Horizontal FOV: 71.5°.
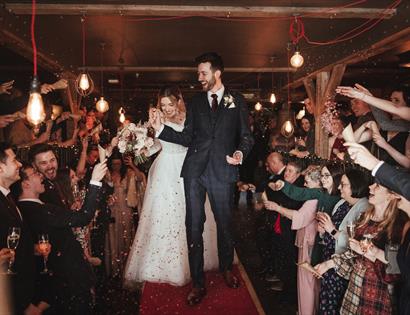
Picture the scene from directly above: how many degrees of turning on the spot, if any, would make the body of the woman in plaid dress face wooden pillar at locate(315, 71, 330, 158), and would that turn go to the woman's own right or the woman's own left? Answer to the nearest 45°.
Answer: approximately 135° to the woman's own right

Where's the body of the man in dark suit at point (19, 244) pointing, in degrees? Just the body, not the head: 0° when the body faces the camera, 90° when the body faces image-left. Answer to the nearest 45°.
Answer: approximately 270°

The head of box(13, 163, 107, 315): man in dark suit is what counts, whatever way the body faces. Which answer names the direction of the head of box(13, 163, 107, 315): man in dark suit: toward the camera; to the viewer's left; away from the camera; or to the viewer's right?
to the viewer's right

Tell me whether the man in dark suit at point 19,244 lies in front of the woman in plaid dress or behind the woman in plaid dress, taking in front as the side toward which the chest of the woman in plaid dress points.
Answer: in front

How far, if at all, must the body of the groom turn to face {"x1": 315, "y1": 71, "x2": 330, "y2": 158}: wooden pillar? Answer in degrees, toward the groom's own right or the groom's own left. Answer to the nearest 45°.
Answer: approximately 135° to the groom's own left

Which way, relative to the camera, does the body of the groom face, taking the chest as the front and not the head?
toward the camera

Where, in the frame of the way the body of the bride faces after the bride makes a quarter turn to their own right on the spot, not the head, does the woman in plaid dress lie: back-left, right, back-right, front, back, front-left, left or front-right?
back-left

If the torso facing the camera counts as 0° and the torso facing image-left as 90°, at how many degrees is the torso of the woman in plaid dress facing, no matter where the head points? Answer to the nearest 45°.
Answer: approximately 45°

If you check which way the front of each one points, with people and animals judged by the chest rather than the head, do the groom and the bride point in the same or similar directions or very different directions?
same or similar directions

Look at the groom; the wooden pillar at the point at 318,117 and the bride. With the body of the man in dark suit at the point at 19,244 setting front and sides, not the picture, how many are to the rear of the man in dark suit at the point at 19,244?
0

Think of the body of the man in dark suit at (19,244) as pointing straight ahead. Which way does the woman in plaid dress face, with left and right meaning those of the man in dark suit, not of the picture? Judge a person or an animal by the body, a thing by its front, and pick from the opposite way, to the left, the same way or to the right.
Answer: the opposite way

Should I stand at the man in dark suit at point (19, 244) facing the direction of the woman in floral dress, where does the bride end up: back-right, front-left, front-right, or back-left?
front-left

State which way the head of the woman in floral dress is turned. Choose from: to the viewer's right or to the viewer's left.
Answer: to the viewer's left
